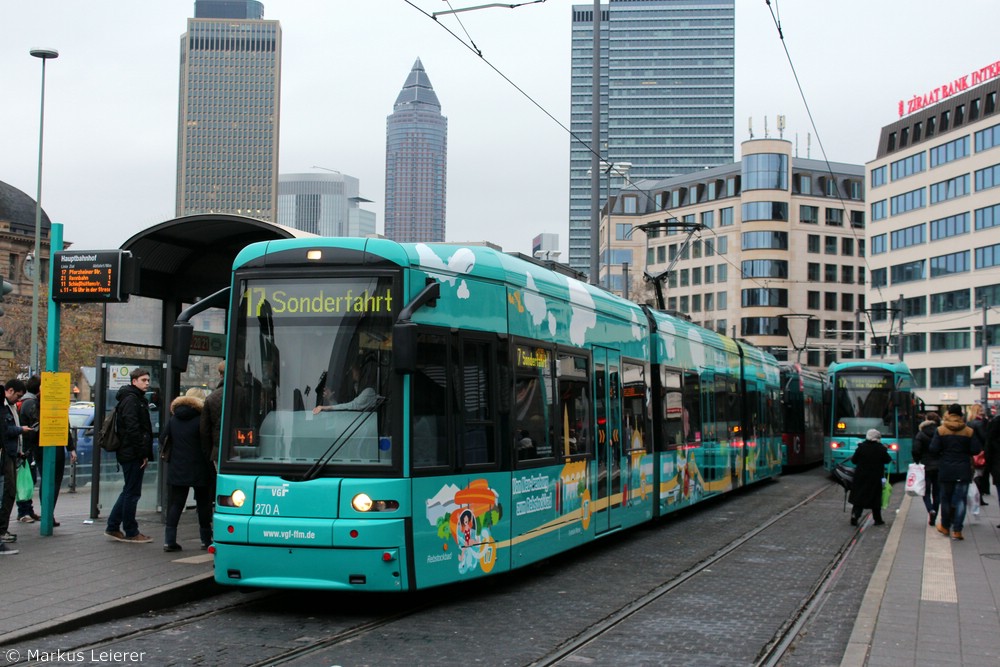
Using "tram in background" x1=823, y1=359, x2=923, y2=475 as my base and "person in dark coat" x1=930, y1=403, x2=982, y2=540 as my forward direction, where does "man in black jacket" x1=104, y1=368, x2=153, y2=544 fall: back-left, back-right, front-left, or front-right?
front-right

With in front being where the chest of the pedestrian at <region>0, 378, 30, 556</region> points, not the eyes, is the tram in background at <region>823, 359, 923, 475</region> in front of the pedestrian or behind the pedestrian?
in front

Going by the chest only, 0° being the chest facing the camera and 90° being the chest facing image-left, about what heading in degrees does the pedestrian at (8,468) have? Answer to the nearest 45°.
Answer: approximately 270°

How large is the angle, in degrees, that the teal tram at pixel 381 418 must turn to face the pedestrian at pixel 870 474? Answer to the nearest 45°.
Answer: approximately 180°

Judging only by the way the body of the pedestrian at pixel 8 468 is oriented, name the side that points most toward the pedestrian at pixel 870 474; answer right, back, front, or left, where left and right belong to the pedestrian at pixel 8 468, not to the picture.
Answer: front

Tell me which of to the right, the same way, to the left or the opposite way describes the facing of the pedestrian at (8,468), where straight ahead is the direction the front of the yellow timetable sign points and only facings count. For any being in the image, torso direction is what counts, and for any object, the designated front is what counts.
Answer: to the left

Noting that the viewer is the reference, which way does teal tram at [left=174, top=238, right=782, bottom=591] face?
facing the viewer and to the left of the viewer

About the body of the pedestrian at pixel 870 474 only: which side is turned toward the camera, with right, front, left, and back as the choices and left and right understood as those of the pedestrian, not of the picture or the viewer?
back

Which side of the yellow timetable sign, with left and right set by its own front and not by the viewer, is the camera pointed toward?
front

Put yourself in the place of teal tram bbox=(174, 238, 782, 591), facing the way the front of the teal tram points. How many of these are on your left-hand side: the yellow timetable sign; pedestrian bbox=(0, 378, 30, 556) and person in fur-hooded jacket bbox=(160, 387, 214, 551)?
0

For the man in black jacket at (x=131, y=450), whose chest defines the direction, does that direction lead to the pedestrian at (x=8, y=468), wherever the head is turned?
no

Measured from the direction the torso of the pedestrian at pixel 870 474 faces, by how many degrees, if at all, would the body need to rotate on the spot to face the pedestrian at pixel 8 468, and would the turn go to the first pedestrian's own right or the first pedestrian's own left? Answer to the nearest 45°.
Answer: approximately 135° to the first pedestrian's own left

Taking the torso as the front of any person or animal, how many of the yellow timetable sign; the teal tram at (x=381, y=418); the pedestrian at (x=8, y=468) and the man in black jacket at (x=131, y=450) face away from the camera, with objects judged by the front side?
0

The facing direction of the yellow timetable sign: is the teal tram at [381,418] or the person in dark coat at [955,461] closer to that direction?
the teal tram
